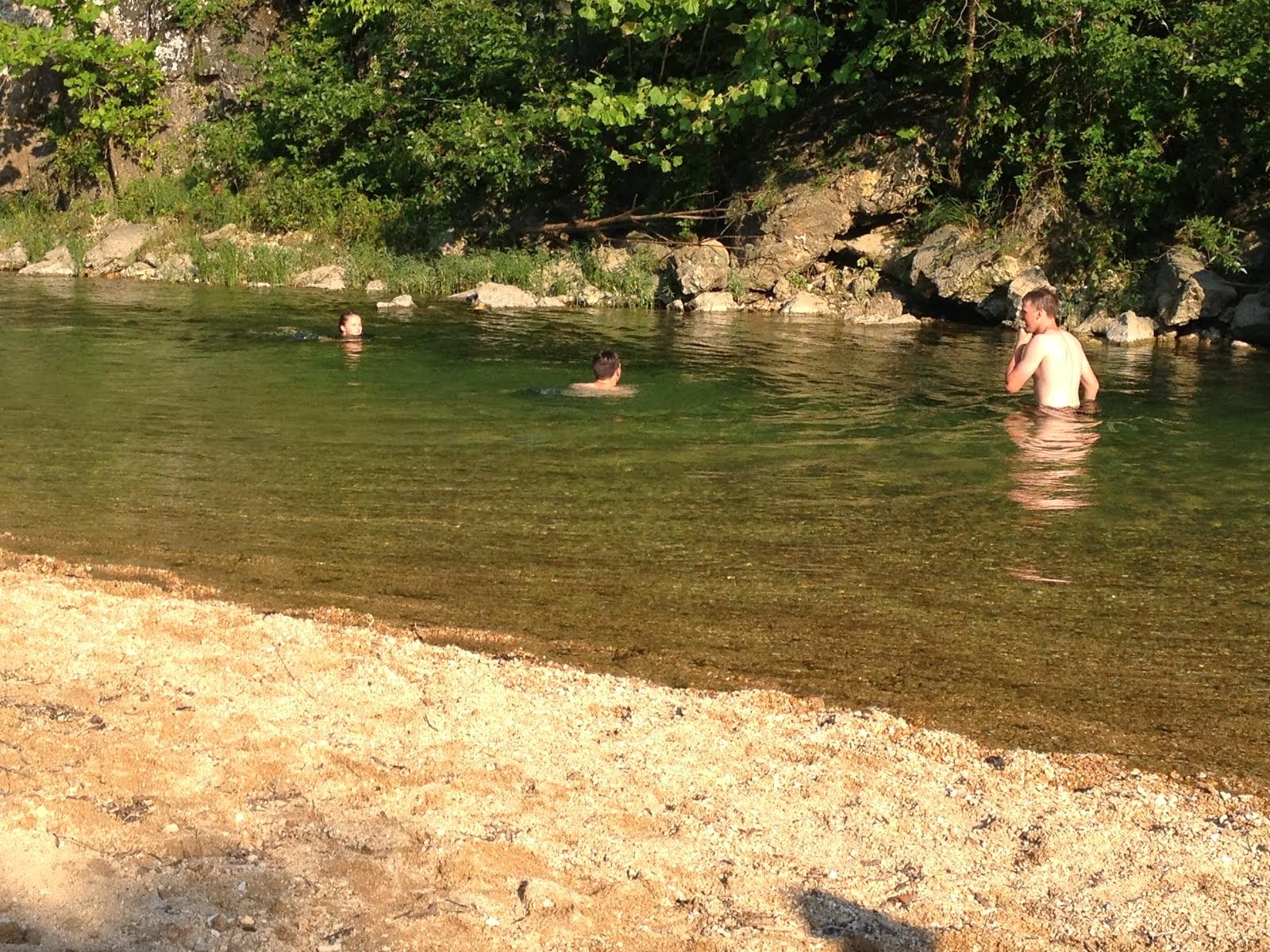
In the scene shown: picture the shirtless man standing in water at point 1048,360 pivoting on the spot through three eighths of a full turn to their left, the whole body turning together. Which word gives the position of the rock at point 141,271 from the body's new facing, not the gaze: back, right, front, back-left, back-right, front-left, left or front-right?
back-right

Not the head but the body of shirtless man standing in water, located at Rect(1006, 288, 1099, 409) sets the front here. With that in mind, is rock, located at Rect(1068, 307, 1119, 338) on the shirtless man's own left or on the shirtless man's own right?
on the shirtless man's own right

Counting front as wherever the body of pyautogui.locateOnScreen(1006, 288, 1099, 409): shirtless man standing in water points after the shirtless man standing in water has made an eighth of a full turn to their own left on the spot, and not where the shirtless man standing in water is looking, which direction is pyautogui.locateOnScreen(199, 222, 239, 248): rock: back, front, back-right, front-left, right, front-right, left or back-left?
front-right

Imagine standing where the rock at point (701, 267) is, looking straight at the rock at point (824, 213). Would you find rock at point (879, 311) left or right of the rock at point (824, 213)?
right

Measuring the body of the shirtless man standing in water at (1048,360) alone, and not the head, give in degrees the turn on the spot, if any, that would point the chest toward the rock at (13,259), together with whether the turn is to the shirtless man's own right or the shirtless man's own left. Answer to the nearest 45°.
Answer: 0° — they already face it

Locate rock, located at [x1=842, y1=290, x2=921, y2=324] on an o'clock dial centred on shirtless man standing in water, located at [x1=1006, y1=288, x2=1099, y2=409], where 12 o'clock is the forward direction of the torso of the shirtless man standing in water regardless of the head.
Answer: The rock is roughly at 1 o'clock from the shirtless man standing in water.

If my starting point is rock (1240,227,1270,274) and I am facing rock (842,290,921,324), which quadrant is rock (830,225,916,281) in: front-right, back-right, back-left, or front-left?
front-right

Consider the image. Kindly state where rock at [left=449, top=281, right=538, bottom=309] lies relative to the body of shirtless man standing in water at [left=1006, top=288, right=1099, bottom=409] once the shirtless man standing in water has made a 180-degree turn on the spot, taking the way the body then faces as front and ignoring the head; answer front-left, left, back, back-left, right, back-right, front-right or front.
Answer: back

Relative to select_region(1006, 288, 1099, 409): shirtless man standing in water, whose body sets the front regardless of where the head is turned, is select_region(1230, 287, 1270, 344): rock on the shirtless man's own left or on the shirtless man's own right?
on the shirtless man's own right

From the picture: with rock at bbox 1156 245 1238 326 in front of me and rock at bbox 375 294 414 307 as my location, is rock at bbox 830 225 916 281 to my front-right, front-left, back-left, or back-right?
front-left

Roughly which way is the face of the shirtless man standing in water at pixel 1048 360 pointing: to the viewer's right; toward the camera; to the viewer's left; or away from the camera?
to the viewer's left

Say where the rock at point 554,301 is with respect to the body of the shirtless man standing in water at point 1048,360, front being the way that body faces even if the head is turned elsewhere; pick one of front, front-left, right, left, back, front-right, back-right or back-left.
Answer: front
